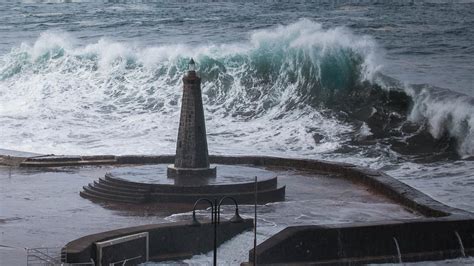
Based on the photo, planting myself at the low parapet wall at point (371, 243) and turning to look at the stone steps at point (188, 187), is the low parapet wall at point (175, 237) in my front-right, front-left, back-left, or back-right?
front-left

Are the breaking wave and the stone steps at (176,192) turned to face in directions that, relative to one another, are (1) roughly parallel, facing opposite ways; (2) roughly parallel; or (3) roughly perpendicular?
roughly parallel

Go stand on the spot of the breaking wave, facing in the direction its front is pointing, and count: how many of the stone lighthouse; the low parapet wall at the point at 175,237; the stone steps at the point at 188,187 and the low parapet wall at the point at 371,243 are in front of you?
4

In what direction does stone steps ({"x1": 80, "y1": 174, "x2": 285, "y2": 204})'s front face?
toward the camera

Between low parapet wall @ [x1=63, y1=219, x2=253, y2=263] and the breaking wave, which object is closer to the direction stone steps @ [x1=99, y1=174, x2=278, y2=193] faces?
the low parapet wall

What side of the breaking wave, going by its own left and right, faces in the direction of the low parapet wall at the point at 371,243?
front

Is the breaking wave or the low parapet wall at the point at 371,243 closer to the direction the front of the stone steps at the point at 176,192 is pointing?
the low parapet wall

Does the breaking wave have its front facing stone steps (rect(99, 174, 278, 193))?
yes

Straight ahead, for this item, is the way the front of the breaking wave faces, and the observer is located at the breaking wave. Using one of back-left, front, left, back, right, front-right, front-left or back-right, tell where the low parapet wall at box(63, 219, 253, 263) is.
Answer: front
